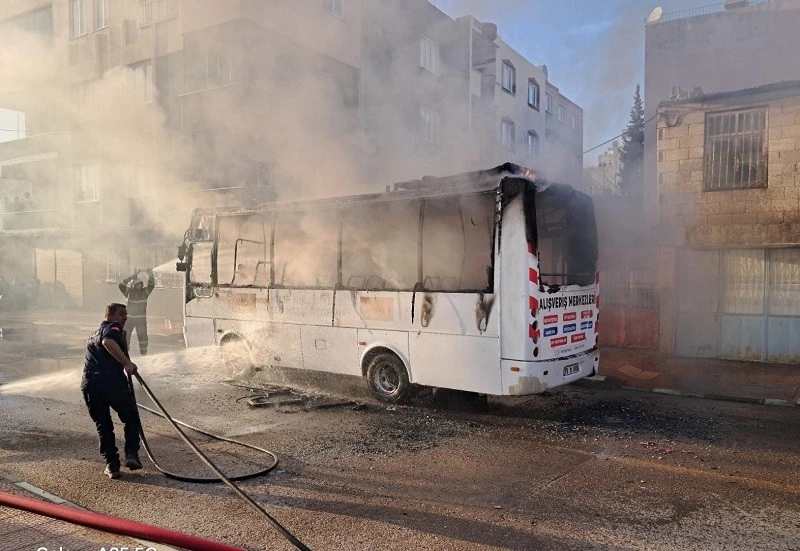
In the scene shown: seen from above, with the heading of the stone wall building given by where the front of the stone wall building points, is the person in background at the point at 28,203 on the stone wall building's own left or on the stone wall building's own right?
on the stone wall building's own right

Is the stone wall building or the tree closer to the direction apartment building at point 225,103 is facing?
the stone wall building

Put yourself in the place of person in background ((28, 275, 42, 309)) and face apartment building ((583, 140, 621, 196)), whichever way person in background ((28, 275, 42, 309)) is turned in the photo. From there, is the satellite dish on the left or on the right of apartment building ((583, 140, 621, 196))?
right

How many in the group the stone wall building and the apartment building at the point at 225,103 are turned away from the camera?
0

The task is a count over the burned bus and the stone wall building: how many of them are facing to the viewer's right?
0

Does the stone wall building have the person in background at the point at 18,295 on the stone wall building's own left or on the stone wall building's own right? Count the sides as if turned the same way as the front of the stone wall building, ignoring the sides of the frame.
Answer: on the stone wall building's own right

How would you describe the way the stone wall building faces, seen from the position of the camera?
facing the viewer and to the left of the viewer

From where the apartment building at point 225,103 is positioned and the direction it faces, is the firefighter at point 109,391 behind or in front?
in front

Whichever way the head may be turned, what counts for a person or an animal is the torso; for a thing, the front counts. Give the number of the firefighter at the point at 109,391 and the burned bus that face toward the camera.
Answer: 0

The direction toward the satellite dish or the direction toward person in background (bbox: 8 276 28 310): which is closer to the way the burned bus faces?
the person in background

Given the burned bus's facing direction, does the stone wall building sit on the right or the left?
on its right

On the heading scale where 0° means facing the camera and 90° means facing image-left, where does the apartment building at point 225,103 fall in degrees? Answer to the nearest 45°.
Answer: approximately 315°
